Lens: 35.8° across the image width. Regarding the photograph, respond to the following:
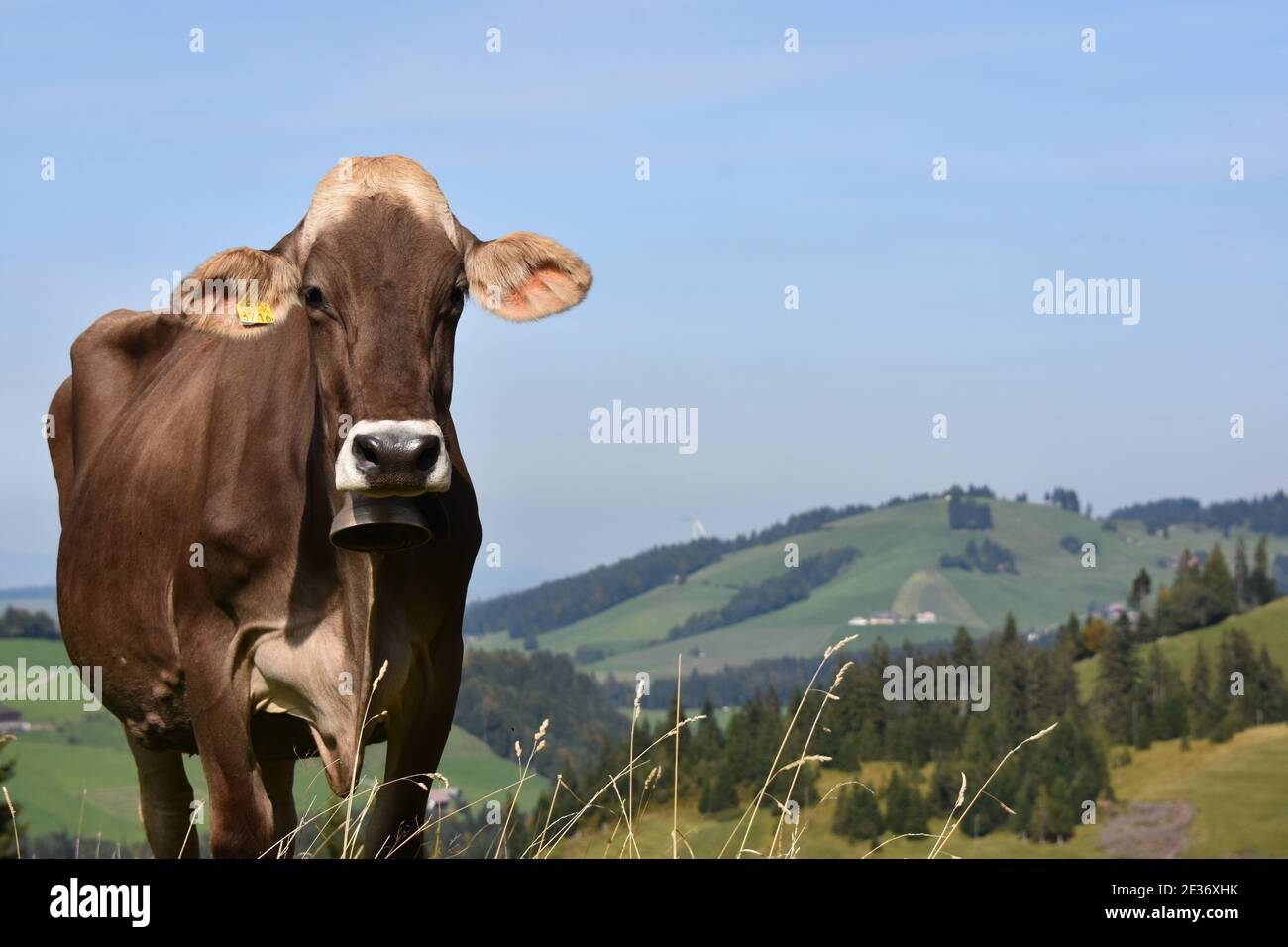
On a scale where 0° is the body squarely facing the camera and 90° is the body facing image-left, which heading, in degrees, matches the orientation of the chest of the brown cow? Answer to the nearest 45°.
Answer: approximately 315°
